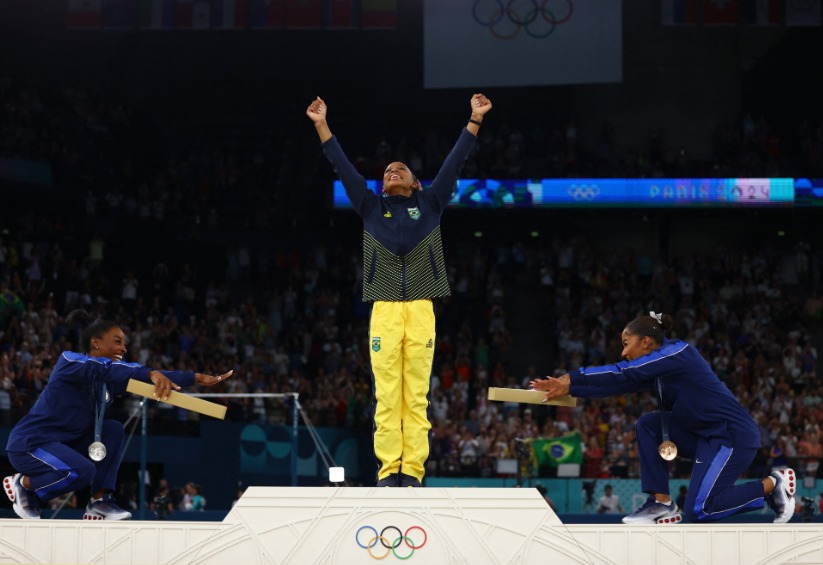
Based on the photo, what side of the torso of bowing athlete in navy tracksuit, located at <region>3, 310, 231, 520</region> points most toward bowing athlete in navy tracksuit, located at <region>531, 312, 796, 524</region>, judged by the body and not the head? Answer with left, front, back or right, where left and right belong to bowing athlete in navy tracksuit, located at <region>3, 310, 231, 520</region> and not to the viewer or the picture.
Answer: front

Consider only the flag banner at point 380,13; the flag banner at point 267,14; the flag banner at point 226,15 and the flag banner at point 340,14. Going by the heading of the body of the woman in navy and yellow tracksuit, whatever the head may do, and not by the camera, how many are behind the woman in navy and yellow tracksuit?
4

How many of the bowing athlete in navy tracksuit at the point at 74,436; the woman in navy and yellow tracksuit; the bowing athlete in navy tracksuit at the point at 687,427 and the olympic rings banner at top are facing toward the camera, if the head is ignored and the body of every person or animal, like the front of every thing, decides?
2

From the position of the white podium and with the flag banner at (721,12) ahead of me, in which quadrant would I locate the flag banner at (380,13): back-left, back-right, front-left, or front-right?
front-left

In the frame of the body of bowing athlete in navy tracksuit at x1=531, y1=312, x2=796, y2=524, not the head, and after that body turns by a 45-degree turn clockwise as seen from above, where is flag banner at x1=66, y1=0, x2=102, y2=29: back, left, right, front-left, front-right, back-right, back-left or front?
front

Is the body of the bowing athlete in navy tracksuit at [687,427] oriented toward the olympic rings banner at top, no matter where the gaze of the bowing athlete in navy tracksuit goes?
no

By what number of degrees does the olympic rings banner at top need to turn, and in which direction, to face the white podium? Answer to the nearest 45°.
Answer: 0° — it already faces it

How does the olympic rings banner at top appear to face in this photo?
toward the camera

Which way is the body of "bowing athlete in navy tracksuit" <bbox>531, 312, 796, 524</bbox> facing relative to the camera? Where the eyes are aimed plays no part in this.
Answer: to the viewer's left

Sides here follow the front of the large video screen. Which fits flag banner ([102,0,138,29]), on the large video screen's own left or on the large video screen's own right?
on the large video screen's own right

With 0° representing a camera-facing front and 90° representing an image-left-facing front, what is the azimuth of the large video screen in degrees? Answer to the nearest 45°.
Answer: approximately 0°

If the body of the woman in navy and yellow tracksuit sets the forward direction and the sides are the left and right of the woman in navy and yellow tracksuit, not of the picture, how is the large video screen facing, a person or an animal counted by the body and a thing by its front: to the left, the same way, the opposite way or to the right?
the same way

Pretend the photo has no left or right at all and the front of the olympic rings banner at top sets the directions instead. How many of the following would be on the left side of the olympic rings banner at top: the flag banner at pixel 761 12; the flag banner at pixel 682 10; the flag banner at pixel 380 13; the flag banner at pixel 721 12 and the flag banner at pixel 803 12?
4

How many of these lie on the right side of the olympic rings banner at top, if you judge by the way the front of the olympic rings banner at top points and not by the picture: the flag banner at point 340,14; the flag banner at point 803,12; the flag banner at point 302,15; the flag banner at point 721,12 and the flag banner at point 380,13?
3

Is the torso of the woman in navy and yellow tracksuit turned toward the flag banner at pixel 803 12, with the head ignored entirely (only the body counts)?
no

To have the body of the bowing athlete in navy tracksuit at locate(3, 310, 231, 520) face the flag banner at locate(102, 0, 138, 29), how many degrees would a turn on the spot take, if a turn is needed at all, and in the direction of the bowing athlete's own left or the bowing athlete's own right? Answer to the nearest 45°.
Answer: approximately 90° to the bowing athlete's own left

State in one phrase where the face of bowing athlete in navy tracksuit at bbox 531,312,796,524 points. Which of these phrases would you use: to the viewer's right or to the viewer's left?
to the viewer's left

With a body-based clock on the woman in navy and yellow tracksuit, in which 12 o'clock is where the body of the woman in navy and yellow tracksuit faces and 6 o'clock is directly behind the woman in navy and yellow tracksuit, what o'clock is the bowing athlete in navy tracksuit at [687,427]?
The bowing athlete in navy tracksuit is roughly at 9 o'clock from the woman in navy and yellow tracksuit.
